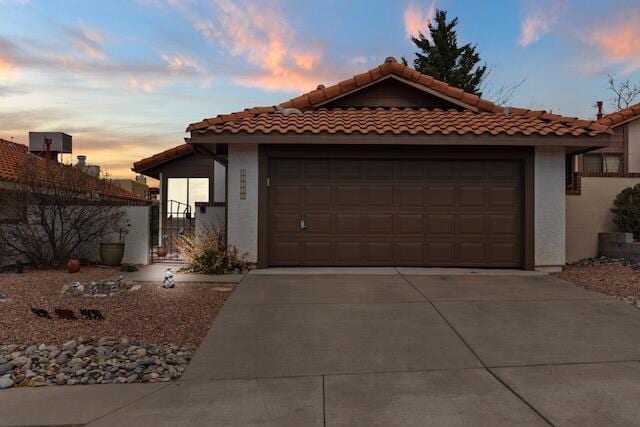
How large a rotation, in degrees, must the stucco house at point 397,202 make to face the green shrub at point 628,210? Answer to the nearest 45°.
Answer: approximately 90° to its left

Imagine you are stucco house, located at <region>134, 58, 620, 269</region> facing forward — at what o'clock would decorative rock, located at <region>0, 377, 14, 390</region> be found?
The decorative rock is roughly at 1 o'clock from the stucco house.

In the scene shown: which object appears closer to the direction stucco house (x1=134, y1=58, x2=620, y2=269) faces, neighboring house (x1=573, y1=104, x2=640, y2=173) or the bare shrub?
the bare shrub

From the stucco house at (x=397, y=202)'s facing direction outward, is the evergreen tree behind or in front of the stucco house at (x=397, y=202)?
behind

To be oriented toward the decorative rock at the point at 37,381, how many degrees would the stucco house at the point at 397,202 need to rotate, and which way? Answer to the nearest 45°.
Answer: approximately 45° to its right

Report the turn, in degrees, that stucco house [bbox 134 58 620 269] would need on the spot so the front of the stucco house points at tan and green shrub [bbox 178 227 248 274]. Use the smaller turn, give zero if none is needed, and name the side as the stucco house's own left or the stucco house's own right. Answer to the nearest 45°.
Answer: approximately 90° to the stucco house's own right

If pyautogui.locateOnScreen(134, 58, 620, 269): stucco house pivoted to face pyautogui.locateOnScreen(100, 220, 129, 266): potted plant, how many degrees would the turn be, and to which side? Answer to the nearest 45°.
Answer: approximately 90° to its right

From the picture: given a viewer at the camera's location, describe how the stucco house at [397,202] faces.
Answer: facing the viewer

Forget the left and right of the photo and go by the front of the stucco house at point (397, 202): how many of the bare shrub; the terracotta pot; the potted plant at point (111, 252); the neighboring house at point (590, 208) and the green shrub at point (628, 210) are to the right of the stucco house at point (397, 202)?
3

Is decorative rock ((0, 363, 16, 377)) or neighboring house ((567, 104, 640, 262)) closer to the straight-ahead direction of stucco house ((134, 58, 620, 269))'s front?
the decorative rock

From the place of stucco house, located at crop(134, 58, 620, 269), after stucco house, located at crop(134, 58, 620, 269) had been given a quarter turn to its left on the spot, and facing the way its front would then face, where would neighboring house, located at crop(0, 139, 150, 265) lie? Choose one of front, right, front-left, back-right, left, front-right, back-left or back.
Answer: back

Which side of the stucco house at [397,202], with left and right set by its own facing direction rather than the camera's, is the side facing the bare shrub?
right

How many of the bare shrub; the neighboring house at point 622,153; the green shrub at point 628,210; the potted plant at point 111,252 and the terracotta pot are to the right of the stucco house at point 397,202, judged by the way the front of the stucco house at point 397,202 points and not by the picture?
3

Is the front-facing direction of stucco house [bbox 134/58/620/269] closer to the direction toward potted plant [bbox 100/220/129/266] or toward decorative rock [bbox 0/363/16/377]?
the decorative rock

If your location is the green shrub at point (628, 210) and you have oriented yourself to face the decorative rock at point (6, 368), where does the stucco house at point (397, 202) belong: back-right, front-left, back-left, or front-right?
front-right
